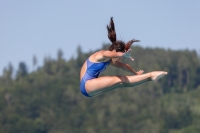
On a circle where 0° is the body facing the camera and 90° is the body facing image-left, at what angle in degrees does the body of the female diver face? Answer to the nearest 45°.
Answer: approximately 270°

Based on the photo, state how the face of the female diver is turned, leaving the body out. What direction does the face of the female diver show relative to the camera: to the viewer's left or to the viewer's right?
to the viewer's right
